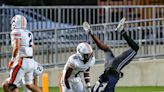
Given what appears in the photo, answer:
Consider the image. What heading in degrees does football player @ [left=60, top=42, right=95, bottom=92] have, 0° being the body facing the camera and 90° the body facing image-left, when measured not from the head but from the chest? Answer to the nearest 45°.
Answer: approximately 315°

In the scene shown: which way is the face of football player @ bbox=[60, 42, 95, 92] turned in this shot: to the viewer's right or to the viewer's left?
to the viewer's right

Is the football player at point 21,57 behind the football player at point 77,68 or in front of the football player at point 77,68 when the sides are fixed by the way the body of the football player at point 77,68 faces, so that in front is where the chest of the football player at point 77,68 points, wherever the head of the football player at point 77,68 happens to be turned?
behind

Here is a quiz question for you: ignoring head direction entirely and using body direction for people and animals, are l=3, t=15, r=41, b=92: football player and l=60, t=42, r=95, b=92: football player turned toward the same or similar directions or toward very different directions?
very different directions
